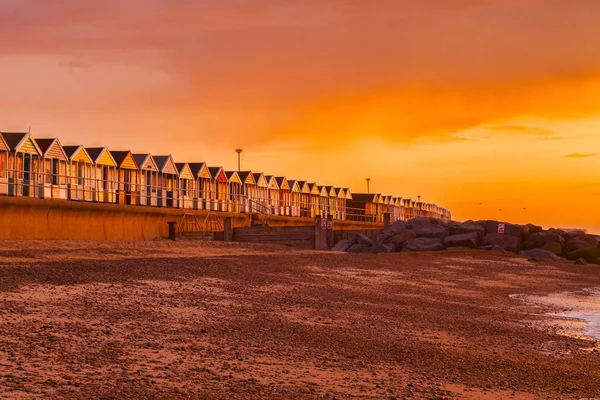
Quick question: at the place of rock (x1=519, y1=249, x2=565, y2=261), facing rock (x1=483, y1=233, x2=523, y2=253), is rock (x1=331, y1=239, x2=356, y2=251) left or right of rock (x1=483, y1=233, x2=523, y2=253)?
left

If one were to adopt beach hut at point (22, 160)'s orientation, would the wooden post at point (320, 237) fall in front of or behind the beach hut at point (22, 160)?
in front

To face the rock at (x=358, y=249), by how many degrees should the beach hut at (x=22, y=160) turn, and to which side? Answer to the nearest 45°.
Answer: approximately 45° to its left

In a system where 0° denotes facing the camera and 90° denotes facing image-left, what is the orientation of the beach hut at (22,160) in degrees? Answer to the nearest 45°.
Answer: approximately 315°

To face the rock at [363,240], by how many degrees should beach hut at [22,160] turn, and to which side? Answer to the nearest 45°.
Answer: approximately 45° to its left

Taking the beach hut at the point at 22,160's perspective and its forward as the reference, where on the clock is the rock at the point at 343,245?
The rock is roughly at 11 o'clock from the beach hut.
